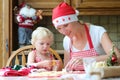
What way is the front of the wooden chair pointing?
toward the camera

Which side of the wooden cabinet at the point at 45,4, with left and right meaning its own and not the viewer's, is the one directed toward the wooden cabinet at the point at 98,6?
left

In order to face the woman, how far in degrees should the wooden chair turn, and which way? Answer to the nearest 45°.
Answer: approximately 45° to its left

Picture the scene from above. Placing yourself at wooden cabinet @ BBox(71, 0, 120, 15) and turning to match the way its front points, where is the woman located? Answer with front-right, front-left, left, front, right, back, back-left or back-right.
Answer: front

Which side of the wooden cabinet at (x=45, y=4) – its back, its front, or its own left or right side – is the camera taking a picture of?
front

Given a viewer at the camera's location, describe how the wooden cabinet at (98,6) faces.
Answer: facing the viewer

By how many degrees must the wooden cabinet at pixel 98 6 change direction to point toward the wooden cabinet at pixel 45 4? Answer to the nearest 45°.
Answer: approximately 90° to its right

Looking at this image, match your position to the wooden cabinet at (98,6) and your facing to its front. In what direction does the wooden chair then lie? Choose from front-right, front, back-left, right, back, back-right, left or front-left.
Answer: front-right

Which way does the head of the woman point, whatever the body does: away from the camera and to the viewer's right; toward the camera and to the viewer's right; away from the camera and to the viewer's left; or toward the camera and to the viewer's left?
toward the camera and to the viewer's left
